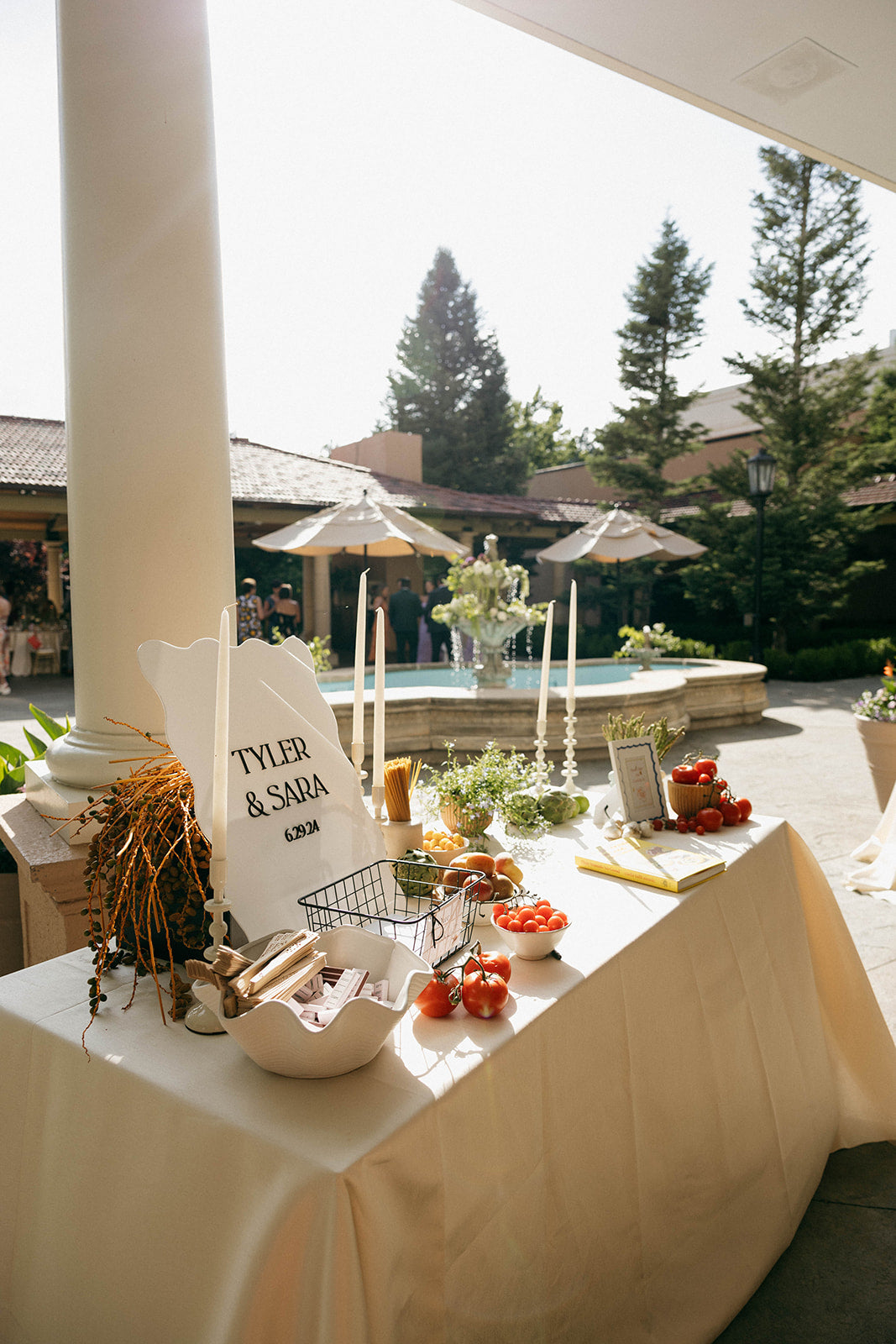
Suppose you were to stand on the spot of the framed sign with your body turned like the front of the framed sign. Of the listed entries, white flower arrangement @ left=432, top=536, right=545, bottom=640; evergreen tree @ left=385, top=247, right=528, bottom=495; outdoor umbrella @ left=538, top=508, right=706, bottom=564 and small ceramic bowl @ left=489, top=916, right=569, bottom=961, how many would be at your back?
3

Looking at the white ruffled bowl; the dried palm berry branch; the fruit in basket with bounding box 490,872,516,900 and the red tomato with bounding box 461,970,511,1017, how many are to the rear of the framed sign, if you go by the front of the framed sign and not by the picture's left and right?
0

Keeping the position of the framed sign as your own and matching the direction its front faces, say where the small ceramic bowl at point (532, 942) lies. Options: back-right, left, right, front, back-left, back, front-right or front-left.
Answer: front

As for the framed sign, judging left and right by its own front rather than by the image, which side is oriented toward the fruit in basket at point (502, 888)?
front

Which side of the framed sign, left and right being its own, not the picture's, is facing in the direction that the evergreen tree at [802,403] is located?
back

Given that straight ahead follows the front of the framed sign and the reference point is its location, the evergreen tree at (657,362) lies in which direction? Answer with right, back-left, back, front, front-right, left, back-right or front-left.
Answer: back

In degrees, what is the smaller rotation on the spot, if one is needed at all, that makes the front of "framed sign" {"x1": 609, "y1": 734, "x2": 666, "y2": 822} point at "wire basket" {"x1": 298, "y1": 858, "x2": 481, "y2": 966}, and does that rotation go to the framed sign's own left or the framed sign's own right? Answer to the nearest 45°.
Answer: approximately 45° to the framed sign's own right

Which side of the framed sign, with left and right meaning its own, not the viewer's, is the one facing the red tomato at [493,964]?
front

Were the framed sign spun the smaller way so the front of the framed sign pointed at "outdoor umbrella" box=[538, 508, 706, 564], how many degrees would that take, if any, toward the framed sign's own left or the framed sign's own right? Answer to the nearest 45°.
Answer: approximately 180°

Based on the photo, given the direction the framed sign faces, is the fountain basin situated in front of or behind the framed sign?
behind

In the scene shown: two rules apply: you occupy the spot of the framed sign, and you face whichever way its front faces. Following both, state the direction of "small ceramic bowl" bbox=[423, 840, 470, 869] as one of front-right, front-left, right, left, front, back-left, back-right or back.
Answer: front-right

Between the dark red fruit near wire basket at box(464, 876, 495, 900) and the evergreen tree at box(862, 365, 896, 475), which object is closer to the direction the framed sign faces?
the dark red fruit near wire basket

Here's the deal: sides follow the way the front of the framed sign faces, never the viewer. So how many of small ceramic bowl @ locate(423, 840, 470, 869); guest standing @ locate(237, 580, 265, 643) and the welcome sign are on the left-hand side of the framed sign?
0

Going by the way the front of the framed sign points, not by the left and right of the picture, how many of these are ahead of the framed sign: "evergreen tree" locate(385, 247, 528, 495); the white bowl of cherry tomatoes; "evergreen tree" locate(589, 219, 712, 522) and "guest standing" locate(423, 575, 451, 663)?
1

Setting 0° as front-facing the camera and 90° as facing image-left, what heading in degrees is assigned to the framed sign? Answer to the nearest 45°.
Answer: approximately 0°

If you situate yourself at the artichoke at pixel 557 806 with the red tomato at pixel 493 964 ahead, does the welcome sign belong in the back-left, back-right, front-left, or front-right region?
front-right

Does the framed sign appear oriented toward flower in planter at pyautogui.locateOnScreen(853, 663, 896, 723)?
no

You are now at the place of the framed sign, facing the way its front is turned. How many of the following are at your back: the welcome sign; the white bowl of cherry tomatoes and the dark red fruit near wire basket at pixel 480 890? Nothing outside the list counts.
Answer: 0
